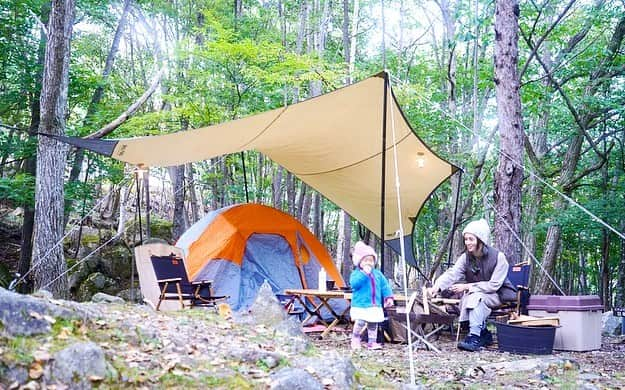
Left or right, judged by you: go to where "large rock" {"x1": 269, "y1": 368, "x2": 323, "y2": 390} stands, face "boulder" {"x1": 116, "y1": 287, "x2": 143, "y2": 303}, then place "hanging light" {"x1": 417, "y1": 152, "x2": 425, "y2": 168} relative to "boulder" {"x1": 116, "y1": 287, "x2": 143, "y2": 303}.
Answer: right

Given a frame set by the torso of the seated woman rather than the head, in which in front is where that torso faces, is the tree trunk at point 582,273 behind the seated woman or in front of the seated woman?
behind

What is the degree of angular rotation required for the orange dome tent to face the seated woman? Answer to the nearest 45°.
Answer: approximately 45° to its left

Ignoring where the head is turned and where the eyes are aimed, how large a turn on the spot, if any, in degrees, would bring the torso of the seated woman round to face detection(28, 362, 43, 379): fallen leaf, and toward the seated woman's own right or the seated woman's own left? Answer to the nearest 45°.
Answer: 0° — they already face it

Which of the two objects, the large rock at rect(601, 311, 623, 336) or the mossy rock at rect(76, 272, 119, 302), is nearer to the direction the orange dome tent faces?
the large rock

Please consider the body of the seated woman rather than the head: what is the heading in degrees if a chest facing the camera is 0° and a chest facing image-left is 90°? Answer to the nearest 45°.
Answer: approximately 45°

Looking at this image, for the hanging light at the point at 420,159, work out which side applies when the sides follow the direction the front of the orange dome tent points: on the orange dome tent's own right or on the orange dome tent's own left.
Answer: on the orange dome tent's own left

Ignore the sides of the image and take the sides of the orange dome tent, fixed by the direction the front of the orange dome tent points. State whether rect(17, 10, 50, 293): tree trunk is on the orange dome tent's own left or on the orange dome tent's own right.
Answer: on the orange dome tent's own right

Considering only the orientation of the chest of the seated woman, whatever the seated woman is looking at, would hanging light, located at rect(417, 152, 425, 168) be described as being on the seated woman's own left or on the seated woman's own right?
on the seated woman's own right
